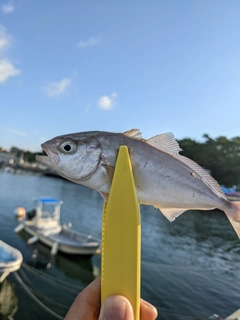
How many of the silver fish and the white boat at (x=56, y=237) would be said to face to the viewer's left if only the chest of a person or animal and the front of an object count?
1

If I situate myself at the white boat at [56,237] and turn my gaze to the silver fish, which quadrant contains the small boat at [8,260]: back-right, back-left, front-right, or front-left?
front-right

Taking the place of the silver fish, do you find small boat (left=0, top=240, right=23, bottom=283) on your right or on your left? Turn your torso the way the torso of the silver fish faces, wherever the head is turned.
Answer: on your right

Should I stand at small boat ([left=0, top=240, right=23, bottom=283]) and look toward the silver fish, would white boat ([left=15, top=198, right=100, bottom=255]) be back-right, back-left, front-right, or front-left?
back-left

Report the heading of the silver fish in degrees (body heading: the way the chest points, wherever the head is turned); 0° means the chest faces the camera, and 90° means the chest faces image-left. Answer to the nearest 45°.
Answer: approximately 90°

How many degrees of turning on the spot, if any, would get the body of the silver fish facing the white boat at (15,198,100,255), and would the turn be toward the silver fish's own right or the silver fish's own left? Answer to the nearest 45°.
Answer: approximately 90° to the silver fish's own right

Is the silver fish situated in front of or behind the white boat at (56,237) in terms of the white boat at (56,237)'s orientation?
in front
